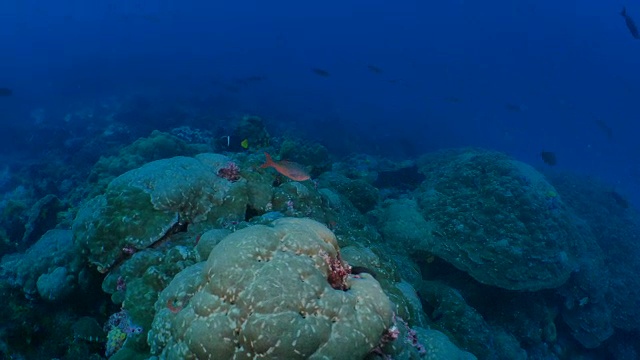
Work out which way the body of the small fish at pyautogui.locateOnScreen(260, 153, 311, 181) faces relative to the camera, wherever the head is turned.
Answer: to the viewer's right

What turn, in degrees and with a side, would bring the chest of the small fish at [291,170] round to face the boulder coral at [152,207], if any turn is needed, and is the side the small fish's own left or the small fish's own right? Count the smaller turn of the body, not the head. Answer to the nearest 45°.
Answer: approximately 180°

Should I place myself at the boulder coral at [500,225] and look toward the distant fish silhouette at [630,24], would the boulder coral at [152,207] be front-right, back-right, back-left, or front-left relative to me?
back-left

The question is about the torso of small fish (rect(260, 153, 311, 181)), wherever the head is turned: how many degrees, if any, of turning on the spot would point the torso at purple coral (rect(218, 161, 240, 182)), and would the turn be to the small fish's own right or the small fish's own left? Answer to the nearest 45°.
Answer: approximately 180°
